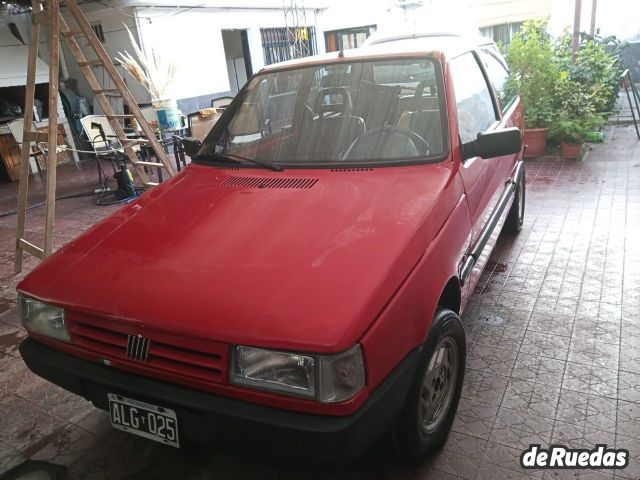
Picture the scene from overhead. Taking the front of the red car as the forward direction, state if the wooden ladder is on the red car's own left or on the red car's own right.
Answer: on the red car's own right

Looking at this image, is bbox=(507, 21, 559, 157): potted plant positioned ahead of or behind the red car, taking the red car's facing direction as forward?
behind

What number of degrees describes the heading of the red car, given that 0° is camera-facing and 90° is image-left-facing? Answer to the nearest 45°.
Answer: approximately 45°

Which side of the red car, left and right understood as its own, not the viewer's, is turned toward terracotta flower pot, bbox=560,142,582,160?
back

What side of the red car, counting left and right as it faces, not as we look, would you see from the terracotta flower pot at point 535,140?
back

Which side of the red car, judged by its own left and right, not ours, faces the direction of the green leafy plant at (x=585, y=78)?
back

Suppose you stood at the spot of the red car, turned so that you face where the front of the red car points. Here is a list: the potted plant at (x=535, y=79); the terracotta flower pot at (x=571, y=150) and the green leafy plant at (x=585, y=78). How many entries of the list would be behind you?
3

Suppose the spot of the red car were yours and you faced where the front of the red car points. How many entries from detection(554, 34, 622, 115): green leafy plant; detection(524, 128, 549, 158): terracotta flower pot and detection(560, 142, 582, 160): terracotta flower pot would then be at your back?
3

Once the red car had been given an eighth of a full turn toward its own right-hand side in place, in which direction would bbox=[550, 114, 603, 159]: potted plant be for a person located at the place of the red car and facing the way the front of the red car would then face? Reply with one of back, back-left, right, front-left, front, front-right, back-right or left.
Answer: back-right
